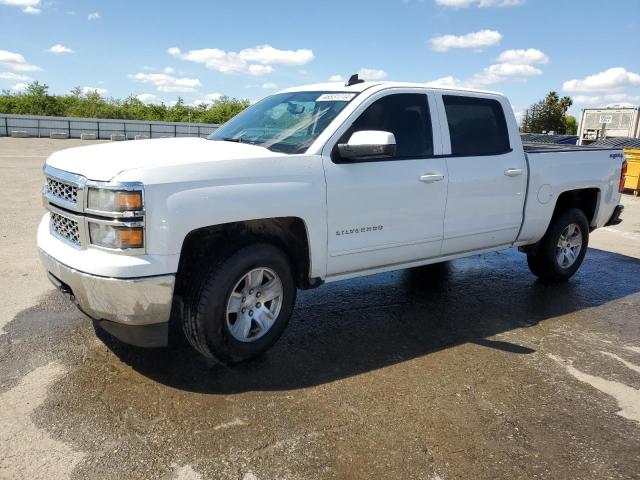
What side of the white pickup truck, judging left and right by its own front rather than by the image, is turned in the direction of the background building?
back

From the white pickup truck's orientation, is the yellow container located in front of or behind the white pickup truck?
behind

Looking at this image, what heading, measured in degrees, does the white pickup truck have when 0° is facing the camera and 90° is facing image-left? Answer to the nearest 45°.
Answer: approximately 45°

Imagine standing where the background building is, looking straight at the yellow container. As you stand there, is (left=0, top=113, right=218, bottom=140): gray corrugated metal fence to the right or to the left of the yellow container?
right

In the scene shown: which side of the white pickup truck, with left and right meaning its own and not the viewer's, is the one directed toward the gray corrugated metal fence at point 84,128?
right
